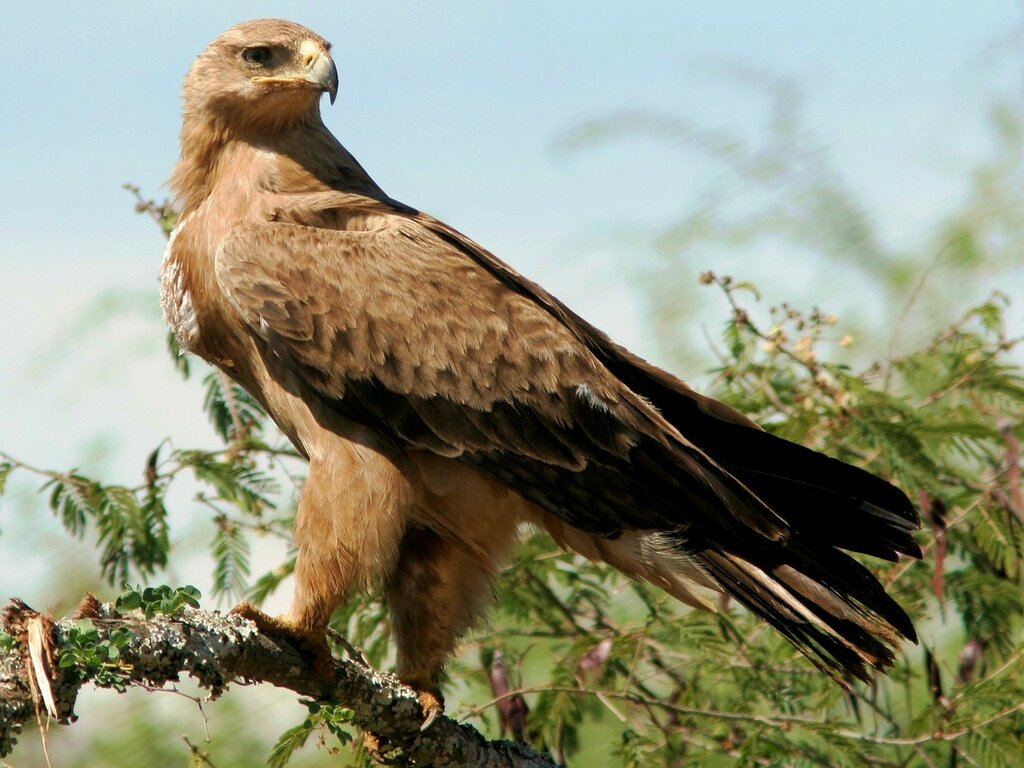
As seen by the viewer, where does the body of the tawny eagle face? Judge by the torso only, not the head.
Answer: to the viewer's left
